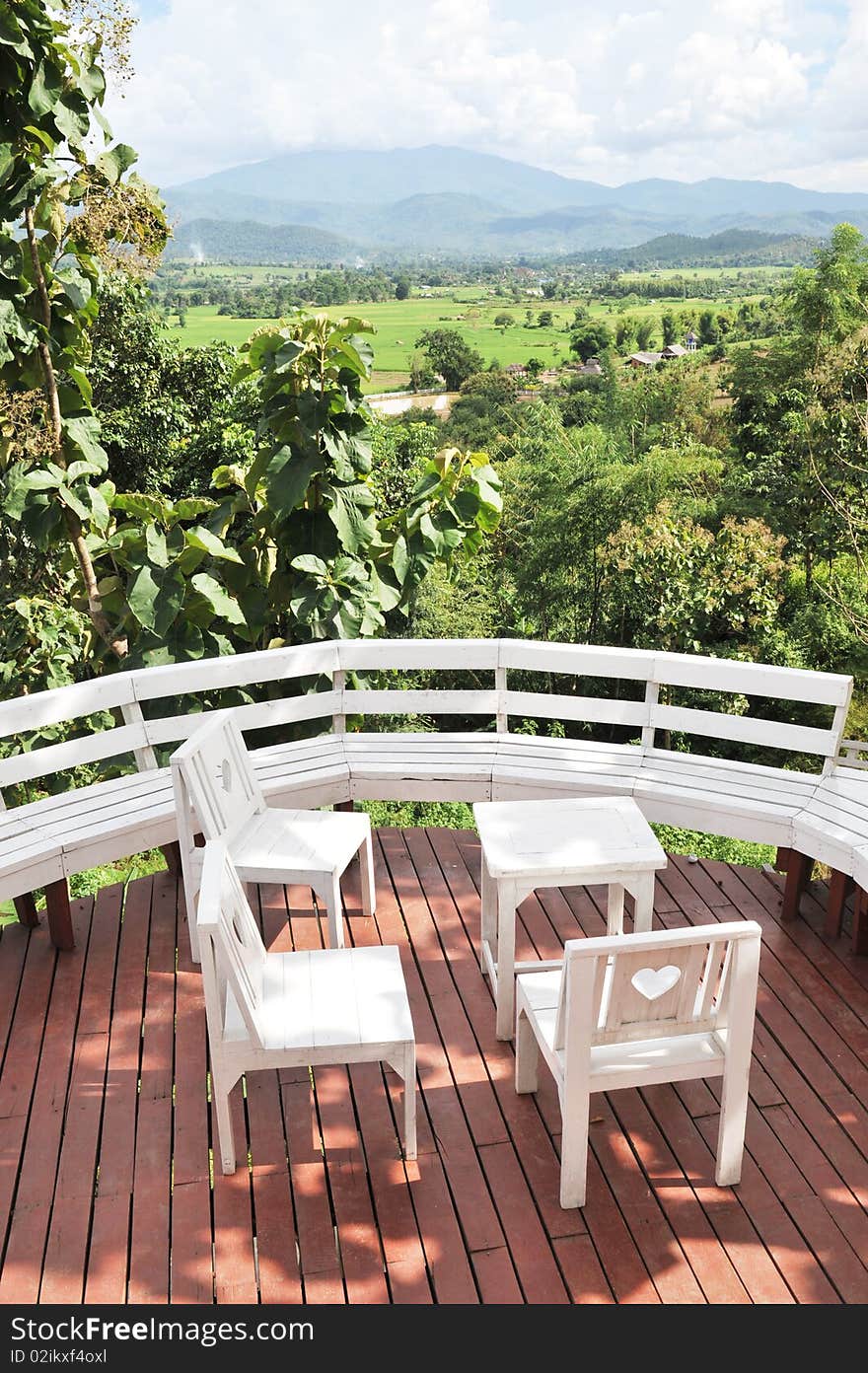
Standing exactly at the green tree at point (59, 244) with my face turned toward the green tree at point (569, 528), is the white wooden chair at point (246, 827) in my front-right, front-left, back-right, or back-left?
back-right

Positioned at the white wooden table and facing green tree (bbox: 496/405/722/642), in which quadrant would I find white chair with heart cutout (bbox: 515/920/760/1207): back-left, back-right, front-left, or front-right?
back-right

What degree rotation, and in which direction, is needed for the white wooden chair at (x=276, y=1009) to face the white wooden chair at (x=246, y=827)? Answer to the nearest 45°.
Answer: approximately 90° to its left

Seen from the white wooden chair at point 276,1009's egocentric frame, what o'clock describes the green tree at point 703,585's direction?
The green tree is roughly at 10 o'clock from the white wooden chair.

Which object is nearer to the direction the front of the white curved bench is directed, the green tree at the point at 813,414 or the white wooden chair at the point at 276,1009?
the white wooden chair

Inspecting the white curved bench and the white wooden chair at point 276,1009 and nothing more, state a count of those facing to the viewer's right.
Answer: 1

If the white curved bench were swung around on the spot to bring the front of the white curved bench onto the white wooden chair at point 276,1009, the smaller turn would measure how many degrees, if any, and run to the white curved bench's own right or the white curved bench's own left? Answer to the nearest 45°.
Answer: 0° — it already faces it

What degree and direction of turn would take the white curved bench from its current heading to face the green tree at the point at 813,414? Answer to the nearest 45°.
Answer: approximately 180°

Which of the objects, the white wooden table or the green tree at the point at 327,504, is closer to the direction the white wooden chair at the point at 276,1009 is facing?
the white wooden table

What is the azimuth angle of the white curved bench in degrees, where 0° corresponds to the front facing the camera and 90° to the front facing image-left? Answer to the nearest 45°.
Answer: approximately 0°

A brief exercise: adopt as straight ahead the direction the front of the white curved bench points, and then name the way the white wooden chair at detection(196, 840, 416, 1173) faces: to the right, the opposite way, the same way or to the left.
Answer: to the left

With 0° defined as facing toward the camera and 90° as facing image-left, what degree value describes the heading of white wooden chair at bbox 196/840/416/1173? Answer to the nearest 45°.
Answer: approximately 270°

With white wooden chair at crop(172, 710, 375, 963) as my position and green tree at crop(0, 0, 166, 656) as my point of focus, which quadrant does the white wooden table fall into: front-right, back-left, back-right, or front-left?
back-right
